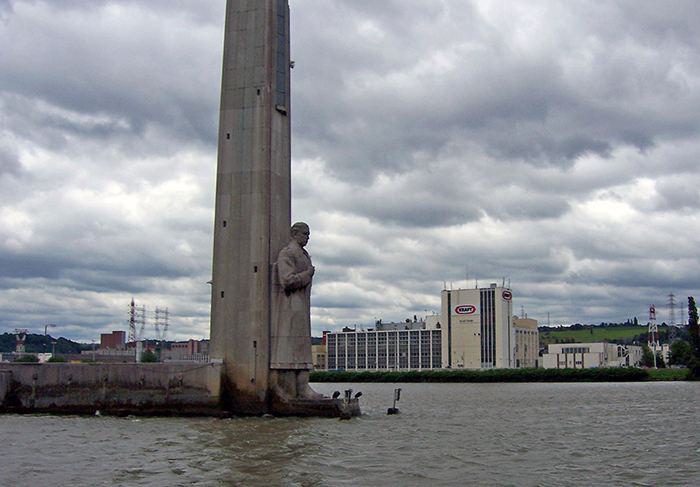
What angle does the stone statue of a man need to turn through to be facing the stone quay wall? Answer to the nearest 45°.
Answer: approximately 180°

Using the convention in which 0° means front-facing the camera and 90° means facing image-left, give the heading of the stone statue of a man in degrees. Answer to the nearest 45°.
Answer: approximately 270°
